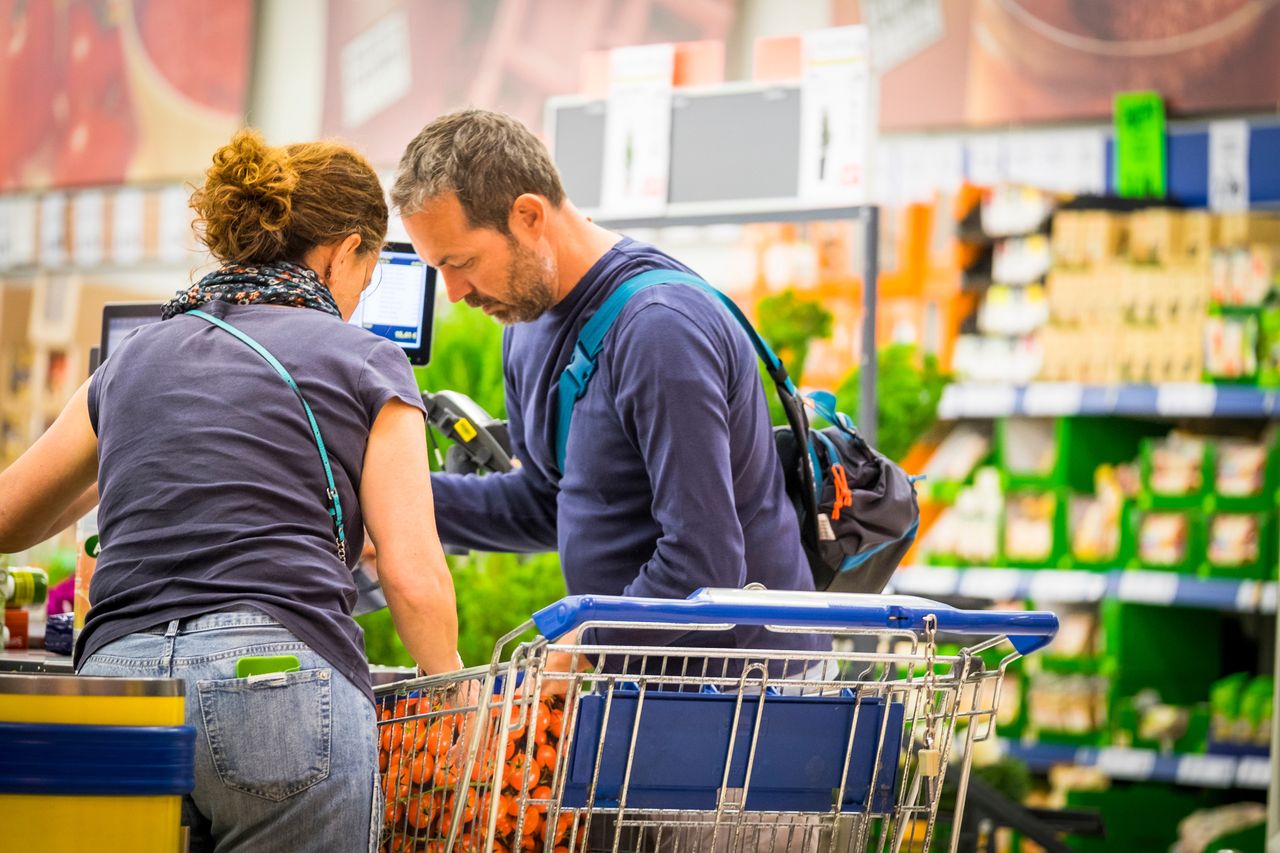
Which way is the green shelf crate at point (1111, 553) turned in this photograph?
toward the camera

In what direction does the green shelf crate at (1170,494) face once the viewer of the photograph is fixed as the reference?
facing the viewer

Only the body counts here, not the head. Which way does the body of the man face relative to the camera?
to the viewer's left

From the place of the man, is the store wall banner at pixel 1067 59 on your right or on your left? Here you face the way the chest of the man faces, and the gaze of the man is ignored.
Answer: on your right

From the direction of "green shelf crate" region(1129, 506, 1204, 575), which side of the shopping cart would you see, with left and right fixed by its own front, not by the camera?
right

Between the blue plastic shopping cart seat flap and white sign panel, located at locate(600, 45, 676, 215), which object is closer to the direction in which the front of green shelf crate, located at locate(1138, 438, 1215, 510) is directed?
the blue plastic shopping cart seat flap

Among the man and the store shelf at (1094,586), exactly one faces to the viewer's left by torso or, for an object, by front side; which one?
the man

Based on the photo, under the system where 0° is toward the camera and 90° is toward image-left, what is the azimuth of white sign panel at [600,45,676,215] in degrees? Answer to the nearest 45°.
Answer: approximately 0°

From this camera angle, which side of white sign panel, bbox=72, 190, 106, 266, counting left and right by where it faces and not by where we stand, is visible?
front

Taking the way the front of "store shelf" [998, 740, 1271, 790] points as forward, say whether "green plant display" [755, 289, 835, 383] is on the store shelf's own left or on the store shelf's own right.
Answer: on the store shelf's own right

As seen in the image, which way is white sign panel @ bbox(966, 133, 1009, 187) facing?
toward the camera

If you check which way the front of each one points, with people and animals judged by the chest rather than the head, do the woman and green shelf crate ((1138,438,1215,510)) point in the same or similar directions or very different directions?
very different directions

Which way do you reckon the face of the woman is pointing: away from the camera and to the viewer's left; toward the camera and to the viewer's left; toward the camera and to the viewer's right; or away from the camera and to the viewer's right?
away from the camera and to the viewer's right

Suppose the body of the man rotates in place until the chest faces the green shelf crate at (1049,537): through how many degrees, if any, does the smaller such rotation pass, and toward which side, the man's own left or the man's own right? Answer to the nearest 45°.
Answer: approximately 135° to the man's own right
